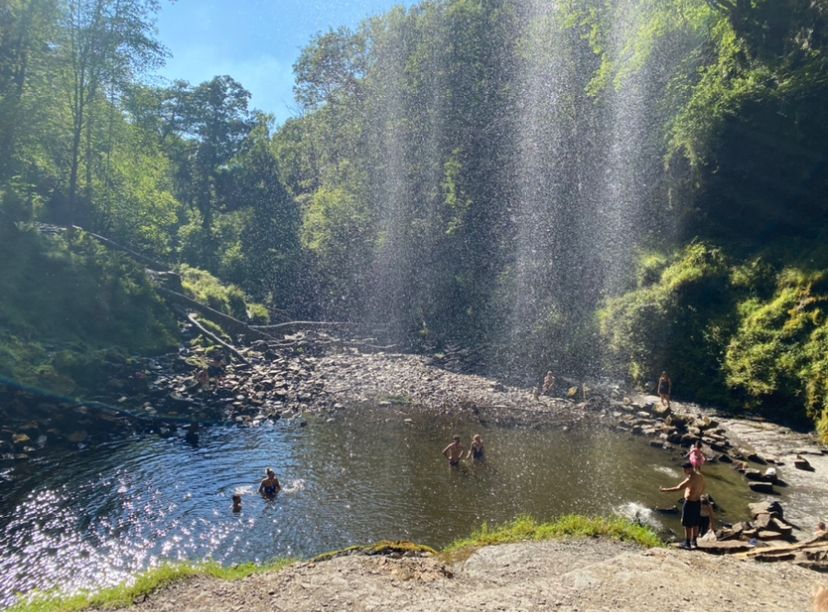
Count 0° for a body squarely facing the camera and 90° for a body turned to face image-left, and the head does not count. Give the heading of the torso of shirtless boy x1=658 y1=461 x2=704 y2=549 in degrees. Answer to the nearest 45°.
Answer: approximately 135°

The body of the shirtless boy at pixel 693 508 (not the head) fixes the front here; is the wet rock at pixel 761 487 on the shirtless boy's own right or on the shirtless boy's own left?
on the shirtless boy's own right

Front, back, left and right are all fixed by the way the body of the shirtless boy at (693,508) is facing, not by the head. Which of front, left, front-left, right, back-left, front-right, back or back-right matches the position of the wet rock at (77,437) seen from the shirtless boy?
front-left

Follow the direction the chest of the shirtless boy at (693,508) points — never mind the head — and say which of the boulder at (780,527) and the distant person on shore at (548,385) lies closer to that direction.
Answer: the distant person on shore

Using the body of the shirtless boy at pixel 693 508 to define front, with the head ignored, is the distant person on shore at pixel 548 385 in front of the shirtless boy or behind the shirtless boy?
in front

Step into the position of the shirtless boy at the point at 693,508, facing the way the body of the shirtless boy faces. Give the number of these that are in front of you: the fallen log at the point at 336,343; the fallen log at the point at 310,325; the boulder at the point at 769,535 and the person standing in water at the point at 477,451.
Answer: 3

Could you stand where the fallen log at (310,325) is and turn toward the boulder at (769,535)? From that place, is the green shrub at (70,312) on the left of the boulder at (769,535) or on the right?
right

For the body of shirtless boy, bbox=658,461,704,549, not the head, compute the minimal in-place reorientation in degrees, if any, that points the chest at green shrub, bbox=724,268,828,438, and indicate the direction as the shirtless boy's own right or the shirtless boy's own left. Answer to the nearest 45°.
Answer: approximately 45° to the shirtless boy's own right

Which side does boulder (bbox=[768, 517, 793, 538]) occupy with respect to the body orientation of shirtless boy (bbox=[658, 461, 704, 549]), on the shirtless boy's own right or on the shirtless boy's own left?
on the shirtless boy's own right

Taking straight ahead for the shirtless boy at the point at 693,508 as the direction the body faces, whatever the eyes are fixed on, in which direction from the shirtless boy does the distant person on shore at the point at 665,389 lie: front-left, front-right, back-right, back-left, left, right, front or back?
front-right
